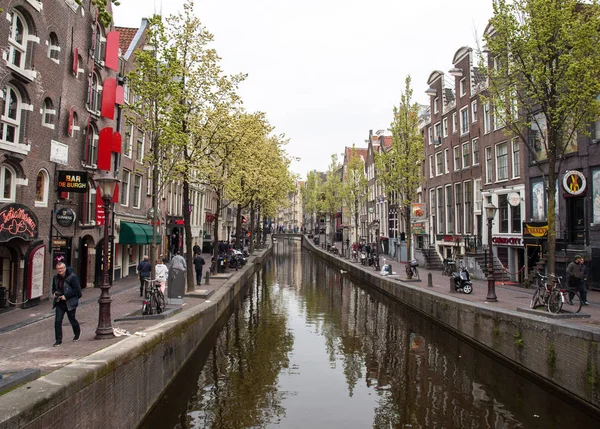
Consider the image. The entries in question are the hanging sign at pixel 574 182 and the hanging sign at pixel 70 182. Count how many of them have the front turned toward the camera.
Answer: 2

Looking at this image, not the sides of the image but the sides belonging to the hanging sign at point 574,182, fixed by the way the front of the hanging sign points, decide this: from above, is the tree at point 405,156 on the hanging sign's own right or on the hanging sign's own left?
on the hanging sign's own right

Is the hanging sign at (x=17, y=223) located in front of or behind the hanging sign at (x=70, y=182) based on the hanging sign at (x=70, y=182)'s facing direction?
in front

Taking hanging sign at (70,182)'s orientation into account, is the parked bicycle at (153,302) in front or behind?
in front

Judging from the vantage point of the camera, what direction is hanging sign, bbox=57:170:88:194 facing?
facing the viewer

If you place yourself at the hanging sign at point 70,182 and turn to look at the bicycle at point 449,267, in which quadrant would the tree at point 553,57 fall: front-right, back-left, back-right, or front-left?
front-right

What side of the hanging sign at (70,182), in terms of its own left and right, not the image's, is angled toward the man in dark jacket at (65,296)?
front

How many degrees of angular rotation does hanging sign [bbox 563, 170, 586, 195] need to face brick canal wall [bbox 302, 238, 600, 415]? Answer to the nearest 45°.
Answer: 0° — it already faces it

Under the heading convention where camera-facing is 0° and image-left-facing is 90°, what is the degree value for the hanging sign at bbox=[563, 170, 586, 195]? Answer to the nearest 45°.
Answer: approximately 0°
